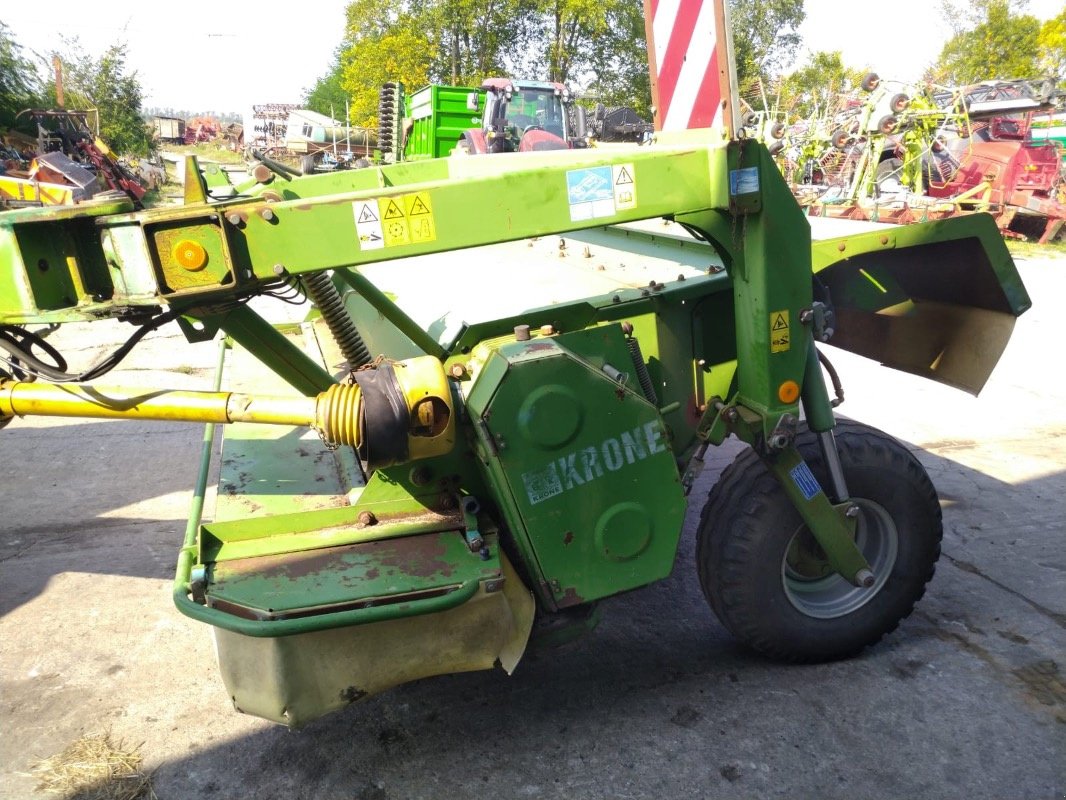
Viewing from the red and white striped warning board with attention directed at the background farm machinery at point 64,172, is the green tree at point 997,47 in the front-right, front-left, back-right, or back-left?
front-right

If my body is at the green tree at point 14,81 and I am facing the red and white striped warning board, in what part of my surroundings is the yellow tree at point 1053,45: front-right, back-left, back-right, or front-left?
front-left

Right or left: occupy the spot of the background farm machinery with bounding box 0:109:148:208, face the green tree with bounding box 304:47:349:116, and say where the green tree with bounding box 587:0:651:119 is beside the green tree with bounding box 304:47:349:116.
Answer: right

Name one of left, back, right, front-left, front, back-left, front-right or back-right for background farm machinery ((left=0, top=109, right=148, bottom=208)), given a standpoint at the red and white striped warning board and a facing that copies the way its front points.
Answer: back-right

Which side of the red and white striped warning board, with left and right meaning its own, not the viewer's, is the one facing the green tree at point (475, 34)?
back

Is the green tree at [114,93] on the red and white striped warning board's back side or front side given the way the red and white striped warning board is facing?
on the back side

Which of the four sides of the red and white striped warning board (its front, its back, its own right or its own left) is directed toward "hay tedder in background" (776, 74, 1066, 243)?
back

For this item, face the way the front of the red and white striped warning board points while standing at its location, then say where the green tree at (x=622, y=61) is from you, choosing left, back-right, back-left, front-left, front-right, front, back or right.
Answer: back

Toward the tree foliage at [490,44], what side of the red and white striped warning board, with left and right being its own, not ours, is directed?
back

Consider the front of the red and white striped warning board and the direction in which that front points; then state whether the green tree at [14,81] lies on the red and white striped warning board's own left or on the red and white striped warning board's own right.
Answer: on the red and white striped warning board's own right

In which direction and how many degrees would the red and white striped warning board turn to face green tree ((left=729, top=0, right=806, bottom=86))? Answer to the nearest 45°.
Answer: approximately 180°

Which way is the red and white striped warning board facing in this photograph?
toward the camera

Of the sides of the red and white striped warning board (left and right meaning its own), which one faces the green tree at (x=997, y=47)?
back

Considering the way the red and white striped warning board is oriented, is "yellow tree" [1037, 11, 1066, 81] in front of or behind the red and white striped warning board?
behind
